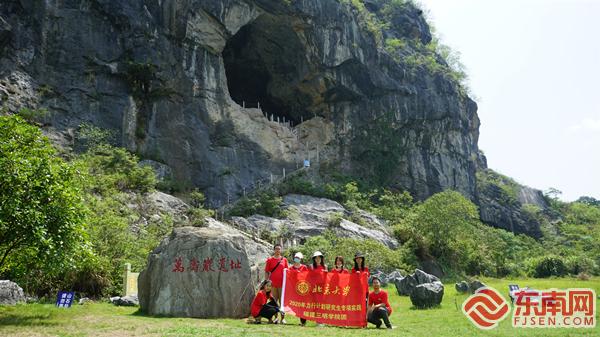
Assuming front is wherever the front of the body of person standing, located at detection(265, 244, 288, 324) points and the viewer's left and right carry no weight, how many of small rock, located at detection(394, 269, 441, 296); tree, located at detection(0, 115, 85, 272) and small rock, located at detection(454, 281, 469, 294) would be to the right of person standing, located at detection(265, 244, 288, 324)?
1

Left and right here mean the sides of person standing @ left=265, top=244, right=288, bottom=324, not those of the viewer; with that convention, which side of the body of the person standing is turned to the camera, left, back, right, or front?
front

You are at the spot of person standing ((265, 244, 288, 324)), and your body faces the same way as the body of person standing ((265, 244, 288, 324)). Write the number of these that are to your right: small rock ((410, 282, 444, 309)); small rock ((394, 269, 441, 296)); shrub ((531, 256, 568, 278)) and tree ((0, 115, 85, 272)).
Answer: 1

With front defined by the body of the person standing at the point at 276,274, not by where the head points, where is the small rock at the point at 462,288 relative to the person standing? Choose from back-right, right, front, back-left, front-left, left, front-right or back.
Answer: back-left

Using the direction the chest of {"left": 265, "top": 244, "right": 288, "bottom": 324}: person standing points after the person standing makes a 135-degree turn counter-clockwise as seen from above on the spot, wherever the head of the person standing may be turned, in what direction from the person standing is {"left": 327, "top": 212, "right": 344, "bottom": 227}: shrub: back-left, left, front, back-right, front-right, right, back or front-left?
front-left

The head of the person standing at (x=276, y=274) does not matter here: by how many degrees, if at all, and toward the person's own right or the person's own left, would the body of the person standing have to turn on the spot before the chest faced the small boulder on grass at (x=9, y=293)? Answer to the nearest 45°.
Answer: approximately 90° to the person's own right

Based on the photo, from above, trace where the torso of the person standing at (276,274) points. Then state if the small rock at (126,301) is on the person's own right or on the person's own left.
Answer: on the person's own right

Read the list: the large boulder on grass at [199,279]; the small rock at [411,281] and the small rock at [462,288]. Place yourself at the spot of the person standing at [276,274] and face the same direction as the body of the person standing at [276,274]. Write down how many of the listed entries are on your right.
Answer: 1

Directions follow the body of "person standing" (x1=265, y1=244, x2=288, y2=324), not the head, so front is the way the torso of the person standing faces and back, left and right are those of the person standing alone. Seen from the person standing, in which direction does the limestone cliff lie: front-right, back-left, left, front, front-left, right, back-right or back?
back

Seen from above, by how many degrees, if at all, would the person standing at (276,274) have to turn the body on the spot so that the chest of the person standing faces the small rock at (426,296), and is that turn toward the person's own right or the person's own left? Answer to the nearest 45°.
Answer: approximately 135° to the person's own left

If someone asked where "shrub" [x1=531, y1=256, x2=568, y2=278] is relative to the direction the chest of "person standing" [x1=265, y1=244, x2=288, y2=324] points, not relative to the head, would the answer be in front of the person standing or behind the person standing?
behind

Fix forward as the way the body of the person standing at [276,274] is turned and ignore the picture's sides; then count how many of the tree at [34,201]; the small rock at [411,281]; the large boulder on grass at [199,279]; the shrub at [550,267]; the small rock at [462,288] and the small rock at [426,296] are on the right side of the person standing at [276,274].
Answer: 2

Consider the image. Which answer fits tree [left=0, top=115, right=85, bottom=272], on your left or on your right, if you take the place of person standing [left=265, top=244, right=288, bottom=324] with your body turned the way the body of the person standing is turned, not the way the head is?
on your right
